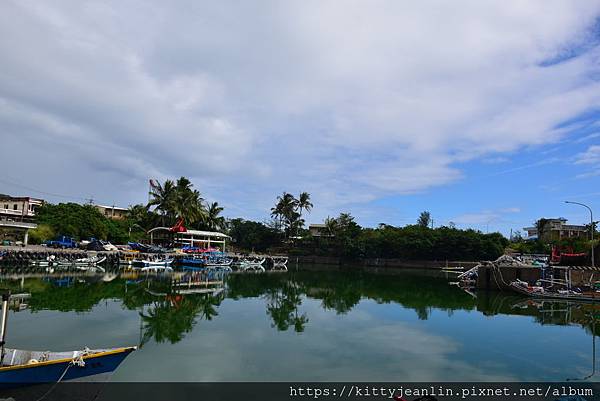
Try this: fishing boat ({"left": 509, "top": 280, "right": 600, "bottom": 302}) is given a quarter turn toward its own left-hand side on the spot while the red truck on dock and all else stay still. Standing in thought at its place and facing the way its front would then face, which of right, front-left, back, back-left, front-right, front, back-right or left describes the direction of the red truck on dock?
back

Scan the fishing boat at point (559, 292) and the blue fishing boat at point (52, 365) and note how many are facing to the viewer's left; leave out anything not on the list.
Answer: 1

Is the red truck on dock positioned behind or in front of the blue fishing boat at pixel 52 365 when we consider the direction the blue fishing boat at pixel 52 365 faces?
in front

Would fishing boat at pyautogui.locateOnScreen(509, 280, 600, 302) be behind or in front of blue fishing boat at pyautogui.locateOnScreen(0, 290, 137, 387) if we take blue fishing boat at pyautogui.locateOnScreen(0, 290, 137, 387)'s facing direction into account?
in front

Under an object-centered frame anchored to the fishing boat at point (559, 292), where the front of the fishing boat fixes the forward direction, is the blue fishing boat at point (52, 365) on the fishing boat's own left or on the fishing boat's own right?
on the fishing boat's own left

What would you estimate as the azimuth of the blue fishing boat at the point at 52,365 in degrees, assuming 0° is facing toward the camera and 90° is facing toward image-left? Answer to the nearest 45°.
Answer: approximately 270°

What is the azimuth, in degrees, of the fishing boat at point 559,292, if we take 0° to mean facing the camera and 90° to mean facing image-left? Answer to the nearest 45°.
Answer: approximately 90°
